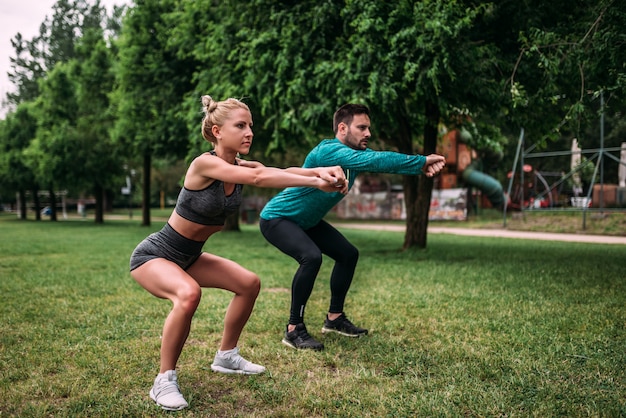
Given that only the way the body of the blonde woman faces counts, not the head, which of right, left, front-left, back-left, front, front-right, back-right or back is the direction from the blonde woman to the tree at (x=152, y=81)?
back-left

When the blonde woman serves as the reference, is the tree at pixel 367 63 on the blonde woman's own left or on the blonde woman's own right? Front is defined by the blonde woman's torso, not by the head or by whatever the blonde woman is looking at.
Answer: on the blonde woman's own left

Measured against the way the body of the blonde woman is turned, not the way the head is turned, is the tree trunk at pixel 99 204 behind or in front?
behind

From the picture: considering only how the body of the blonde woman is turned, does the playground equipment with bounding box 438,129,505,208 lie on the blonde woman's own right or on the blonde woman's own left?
on the blonde woman's own left

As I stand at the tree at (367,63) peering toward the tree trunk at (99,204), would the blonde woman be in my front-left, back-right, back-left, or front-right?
back-left

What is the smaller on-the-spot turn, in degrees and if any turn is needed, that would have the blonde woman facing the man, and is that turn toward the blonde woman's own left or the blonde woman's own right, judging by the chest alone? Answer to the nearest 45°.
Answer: approximately 90° to the blonde woman's own left

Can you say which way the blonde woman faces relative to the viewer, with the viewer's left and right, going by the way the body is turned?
facing the viewer and to the right of the viewer
